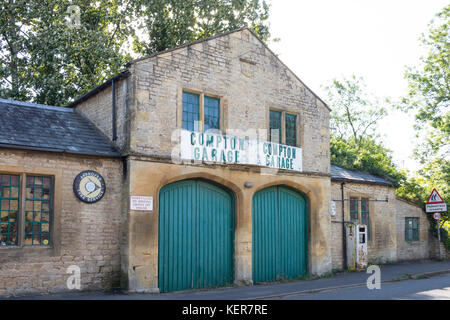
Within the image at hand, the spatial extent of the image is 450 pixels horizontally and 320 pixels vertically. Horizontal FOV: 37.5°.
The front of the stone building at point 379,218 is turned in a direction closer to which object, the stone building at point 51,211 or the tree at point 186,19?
the stone building

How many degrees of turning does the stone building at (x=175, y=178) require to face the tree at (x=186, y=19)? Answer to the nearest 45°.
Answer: approximately 135° to its left

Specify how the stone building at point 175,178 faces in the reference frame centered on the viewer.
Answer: facing the viewer and to the right of the viewer

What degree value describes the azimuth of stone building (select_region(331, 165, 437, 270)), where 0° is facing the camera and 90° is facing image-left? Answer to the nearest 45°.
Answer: approximately 315°

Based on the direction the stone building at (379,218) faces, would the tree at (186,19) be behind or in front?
behind

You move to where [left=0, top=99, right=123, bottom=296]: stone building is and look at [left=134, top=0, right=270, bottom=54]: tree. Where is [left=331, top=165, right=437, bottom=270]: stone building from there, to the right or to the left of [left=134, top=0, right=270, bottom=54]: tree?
right
